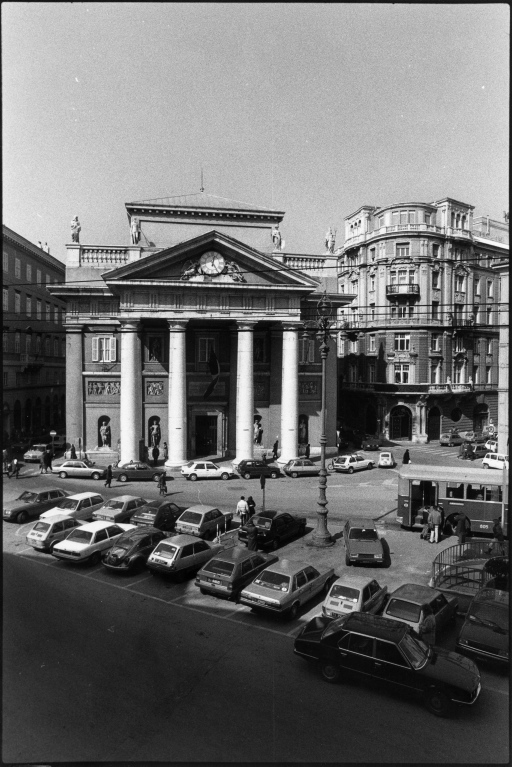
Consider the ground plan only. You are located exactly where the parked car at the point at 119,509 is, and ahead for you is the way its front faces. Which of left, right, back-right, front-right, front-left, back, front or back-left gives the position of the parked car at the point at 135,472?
back-right

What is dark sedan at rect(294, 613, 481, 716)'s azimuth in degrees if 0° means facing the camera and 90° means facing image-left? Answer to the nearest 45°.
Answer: approximately 315°

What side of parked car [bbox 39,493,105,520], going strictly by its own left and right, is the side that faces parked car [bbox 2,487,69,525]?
right

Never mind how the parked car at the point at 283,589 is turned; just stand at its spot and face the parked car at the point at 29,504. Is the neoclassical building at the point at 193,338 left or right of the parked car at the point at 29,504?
right

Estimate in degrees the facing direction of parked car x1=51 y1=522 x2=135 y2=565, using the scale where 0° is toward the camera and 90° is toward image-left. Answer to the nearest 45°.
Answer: approximately 45°

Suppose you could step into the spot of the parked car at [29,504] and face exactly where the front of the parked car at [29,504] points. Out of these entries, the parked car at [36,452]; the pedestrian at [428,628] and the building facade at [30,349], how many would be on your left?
1

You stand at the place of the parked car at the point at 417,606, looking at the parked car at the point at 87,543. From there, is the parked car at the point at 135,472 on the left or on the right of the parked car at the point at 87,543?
right
